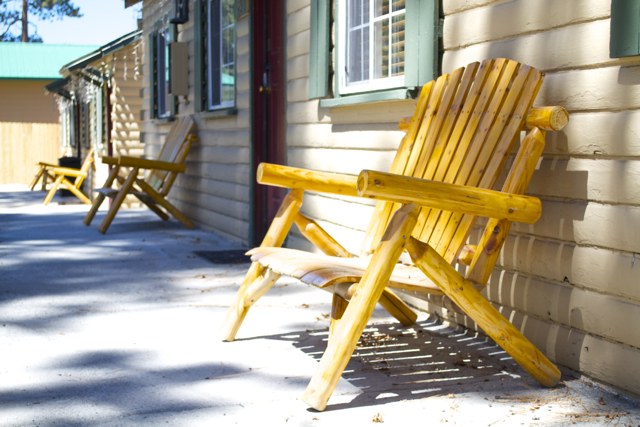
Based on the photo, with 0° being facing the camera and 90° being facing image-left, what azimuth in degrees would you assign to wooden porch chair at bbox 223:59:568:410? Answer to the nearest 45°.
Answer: approximately 45°

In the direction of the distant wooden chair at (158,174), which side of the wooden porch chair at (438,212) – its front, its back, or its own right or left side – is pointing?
right

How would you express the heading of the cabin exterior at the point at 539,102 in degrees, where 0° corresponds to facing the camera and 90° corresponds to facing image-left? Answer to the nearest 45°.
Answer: approximately 45°
